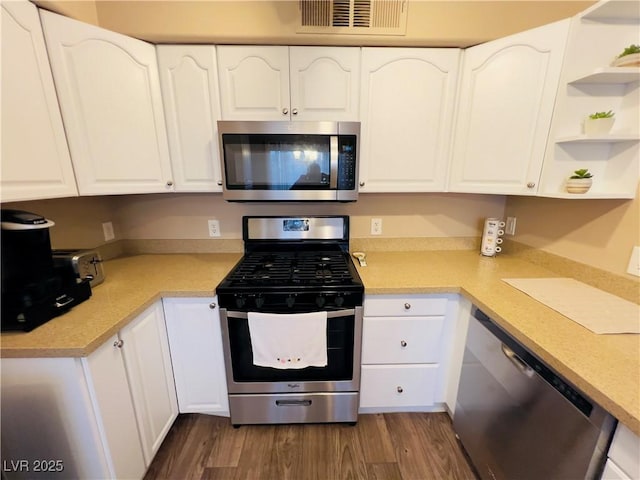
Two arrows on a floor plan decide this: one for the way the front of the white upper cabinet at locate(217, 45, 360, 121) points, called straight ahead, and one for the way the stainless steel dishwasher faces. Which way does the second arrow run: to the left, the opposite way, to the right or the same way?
to the right

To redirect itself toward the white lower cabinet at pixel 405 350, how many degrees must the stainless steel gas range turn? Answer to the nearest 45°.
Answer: approximately 90° to its left

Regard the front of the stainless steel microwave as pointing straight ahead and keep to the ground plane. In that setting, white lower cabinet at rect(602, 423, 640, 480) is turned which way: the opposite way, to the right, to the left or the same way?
to the right

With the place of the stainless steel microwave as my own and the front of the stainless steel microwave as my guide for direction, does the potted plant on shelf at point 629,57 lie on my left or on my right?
on my left

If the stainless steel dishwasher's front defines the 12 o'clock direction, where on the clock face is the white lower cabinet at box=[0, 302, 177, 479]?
The white lower cabinet is roughly at 12 o'clock from the stainless steel dishwasher.

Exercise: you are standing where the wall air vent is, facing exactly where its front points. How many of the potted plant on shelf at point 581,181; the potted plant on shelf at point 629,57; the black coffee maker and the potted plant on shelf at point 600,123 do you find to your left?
3
